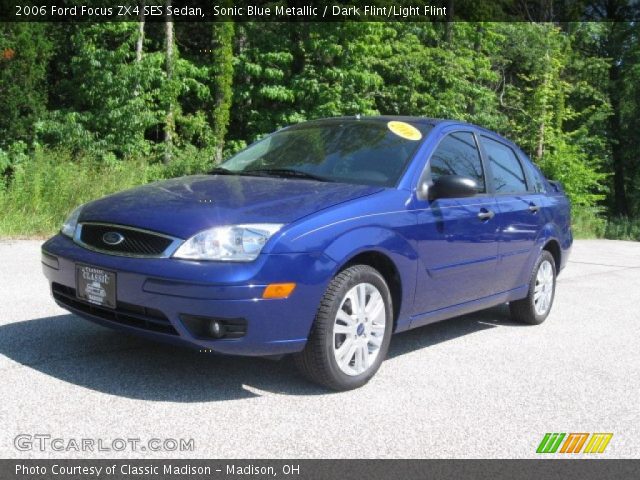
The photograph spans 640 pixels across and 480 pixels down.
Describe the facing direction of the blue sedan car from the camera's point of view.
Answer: facing the viewer and to the left of the viewer
